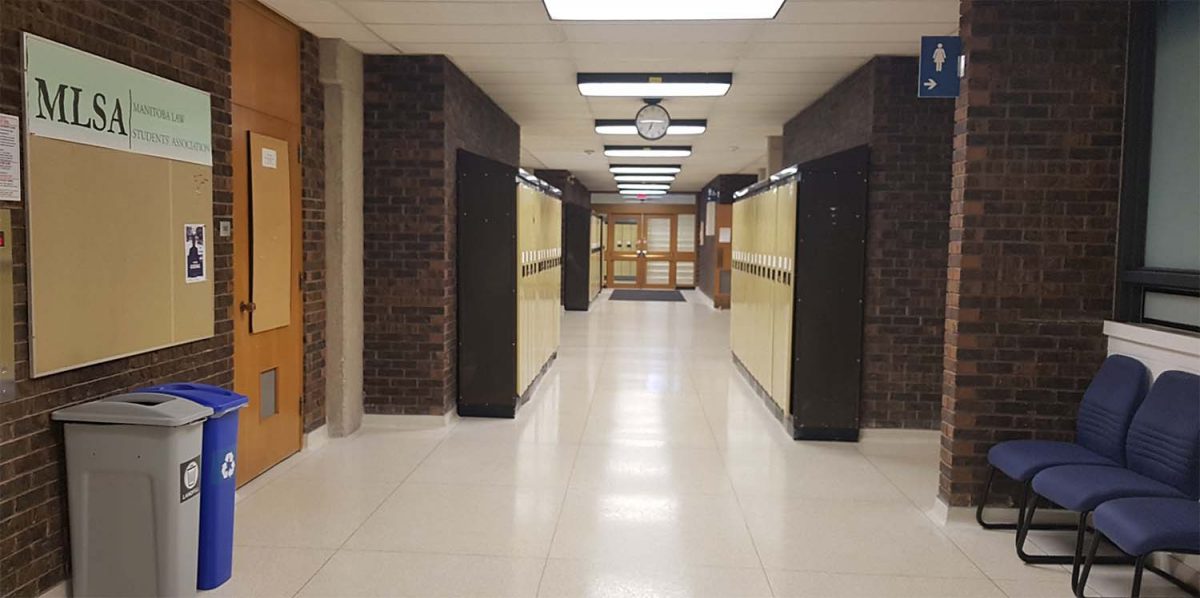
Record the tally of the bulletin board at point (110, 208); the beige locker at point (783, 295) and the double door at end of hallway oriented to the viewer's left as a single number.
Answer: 1

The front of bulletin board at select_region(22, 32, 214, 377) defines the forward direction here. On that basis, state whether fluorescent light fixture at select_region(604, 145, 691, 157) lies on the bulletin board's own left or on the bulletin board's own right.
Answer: on the bulletin board's own left

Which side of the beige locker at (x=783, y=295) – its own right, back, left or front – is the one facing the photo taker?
left

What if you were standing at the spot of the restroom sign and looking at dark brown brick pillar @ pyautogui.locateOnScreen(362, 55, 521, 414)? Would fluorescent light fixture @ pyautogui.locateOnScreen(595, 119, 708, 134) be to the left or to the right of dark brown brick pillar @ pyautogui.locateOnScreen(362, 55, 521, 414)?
right

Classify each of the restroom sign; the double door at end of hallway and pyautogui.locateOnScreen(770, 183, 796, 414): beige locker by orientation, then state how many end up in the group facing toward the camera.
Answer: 2

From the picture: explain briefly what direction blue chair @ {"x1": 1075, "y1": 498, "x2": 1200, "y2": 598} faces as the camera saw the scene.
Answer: facing the viewer and to the left of the viewer

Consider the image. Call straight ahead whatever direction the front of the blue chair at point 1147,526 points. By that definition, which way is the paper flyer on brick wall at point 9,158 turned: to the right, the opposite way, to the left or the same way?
the opposite way

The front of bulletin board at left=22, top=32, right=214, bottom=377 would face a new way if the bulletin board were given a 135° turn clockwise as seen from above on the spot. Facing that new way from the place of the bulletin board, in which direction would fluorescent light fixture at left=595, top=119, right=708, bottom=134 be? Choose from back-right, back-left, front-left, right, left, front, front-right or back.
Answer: back-right

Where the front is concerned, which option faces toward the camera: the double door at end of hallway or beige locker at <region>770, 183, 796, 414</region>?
the double door at end of hallway

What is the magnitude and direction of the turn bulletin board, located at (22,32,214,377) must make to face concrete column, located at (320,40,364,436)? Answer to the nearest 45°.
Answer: approximately 90° to its left

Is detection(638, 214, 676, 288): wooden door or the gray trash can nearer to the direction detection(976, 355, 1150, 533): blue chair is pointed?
the gray trash can

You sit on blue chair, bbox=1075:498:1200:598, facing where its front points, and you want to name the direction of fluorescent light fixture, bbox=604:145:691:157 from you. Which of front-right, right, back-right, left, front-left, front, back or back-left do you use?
right

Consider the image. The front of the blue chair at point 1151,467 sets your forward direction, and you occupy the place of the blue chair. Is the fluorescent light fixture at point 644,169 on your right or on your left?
on your right

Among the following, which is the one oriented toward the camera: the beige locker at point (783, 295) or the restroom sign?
the restroom sign

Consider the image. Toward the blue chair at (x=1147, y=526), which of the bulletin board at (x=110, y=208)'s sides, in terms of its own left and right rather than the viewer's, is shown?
front

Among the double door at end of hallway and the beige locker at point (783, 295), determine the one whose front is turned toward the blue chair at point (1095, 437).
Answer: the double door at end of hallway

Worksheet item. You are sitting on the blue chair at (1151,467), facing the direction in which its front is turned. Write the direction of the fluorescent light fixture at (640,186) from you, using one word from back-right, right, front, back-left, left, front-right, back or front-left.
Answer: right

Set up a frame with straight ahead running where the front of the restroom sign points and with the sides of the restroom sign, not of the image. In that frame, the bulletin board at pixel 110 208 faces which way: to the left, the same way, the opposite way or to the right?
to the left

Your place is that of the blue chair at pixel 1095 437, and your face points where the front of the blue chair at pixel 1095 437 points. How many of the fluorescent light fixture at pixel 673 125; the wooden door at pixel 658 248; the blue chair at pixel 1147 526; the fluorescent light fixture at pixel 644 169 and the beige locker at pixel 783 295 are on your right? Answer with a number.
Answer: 4

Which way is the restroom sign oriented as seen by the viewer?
toward the camera

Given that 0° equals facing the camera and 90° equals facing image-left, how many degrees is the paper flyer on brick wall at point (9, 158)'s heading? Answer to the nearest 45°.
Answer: approximately 315°

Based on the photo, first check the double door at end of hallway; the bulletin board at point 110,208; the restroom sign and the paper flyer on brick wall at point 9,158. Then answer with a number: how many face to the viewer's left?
0
